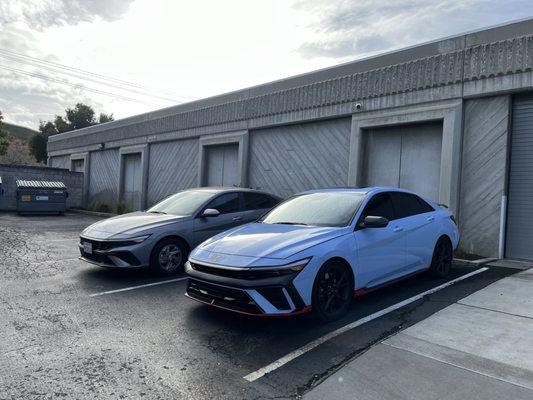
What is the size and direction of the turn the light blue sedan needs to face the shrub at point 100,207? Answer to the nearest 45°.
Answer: approximately 90° to its right

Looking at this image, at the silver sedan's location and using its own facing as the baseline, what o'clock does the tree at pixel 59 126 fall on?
The tree is roughly at 4 o'clock from the silver sedan.

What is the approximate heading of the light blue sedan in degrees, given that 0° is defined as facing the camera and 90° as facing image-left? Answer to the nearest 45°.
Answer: approximately 45°

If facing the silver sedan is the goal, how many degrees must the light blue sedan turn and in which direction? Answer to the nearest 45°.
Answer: approximately 90° to its right

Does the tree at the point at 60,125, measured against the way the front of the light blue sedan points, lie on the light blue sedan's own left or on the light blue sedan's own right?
on the light blue sedan's own right

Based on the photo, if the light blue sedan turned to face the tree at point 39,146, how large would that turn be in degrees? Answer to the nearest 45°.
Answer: approximately 90° to its right

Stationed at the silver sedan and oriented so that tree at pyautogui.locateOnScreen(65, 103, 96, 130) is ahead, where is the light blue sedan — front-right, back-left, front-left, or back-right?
back-right

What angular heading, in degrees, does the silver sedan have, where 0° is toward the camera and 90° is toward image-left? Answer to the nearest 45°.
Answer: approximately 45°
